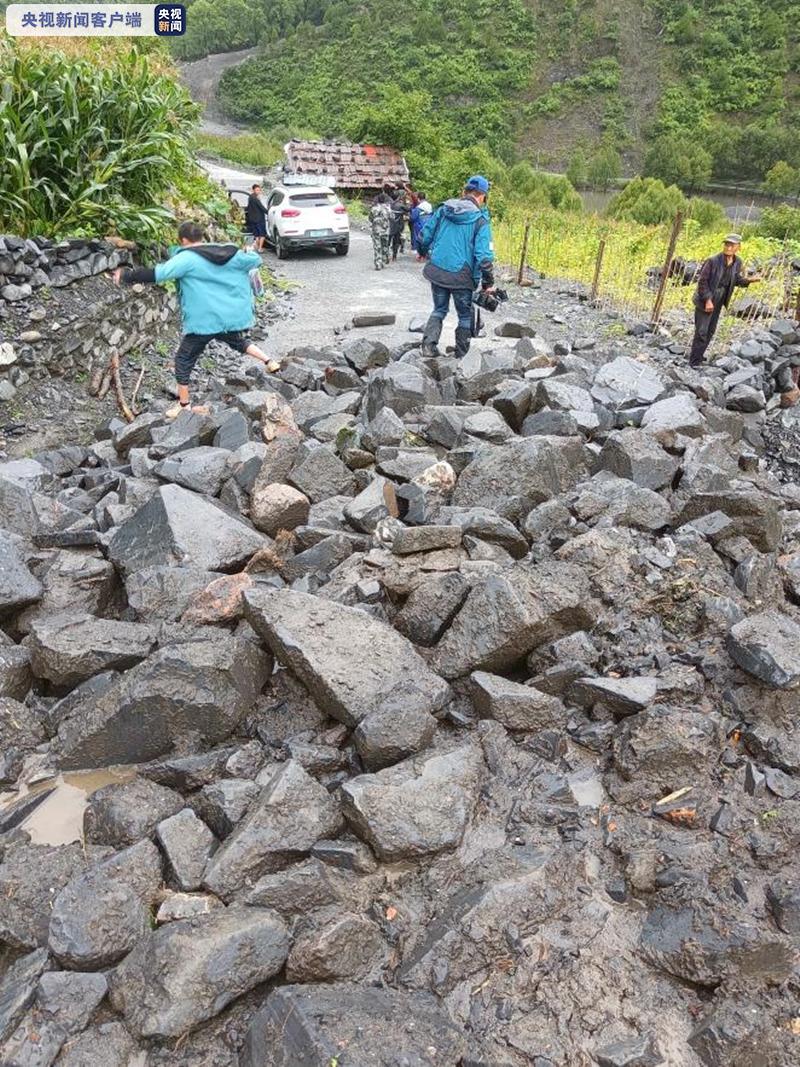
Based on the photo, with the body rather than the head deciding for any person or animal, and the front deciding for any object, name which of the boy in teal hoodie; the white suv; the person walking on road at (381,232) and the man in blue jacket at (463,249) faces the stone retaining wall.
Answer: the boy in teal hoodie

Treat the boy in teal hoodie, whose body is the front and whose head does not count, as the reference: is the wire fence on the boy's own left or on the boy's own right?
on the boy's own right

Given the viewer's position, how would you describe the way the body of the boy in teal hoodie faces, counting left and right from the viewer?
facing away from the viewer and to the left of the viewer

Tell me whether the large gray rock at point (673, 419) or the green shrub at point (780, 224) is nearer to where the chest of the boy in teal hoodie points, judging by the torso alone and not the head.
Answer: the green shrub

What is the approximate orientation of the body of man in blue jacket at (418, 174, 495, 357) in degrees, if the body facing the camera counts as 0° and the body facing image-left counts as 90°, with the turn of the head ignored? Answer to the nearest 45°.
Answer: approximately 225°
